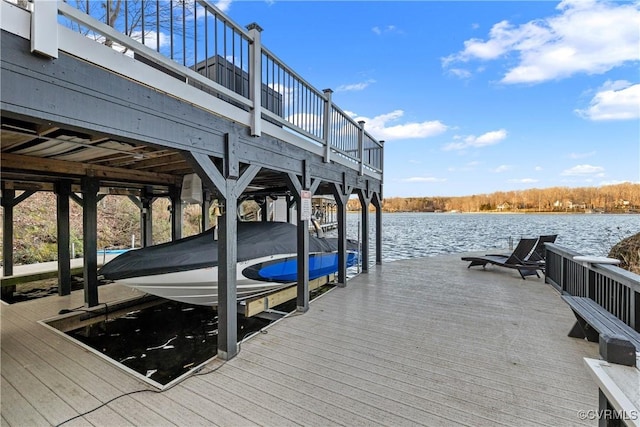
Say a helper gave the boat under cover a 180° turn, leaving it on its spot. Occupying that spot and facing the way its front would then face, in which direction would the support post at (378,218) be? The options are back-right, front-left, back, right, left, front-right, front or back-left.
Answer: front

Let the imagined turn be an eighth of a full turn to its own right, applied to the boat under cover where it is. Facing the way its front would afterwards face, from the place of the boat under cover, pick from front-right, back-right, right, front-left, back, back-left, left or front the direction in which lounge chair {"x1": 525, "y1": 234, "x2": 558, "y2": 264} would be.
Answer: back

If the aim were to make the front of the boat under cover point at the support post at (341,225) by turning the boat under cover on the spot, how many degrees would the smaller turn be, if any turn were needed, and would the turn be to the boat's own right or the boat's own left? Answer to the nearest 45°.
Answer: approximately 180°

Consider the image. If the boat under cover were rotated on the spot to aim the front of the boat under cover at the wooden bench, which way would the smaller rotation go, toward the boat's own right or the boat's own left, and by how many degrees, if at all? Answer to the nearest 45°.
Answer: approximately 90° to the boat's own left

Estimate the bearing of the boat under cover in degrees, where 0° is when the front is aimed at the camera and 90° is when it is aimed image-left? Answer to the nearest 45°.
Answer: approximately 45°

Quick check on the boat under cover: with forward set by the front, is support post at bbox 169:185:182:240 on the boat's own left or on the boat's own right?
on the boat's own right

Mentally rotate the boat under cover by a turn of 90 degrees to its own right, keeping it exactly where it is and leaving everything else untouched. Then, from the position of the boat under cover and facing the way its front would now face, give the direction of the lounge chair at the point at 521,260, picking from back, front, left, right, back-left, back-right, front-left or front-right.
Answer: back-right

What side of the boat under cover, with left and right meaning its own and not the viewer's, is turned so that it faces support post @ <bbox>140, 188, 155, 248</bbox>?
right
